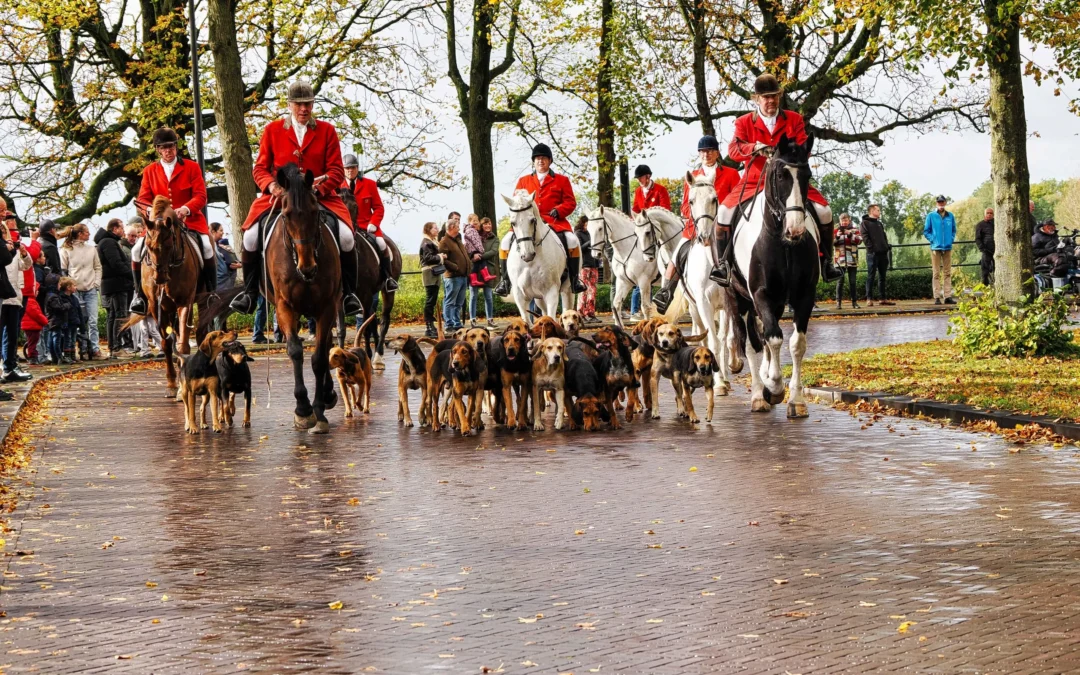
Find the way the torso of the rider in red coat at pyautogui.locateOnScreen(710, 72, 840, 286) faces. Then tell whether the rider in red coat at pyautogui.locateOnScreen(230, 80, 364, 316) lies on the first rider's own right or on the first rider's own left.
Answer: on the first rider's own right

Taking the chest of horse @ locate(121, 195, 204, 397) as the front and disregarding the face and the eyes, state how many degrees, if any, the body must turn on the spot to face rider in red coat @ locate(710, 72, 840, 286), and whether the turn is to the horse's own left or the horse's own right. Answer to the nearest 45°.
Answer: approximately 45° to the horse's own left

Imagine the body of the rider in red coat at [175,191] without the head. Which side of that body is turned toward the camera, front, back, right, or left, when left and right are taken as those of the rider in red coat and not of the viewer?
front

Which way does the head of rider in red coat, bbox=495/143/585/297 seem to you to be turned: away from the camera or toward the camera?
toward the camera

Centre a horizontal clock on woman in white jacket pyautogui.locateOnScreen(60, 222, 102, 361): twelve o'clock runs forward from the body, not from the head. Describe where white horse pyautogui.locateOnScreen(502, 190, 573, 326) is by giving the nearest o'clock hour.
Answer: The white horse is roughly at 10 o'clock from the woman in white jacket.

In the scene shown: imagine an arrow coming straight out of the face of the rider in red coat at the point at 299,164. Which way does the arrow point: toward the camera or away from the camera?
toward the camera

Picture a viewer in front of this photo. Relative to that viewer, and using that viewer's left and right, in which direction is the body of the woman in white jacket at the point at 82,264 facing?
facing the viewer and to the right of the viewer

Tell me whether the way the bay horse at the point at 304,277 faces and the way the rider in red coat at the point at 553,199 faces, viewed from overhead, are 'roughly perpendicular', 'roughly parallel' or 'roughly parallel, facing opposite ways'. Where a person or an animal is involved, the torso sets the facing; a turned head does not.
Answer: roughly parallel

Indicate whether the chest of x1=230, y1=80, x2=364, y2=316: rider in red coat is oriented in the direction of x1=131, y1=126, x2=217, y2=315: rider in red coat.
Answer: no

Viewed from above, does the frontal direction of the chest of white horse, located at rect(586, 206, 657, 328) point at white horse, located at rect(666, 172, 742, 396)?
no

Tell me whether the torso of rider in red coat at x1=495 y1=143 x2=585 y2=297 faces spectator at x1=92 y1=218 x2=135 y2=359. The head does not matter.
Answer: no

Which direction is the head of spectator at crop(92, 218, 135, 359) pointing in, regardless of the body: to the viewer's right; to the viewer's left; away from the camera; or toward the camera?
to the viewer's right

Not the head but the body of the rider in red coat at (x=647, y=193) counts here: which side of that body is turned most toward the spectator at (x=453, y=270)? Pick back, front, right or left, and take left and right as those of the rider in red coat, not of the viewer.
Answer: right

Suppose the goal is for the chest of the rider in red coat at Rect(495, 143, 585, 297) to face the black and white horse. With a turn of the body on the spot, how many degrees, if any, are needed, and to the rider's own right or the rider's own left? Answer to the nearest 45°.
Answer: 0° — they already face it

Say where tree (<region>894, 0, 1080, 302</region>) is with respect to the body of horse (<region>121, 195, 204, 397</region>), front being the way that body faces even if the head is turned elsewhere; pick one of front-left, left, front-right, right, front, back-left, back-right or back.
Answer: left

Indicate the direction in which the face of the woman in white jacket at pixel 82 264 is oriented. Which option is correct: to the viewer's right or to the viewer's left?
to the viewer's right

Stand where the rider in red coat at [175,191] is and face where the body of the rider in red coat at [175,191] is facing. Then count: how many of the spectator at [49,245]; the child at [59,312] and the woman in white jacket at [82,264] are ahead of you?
0
